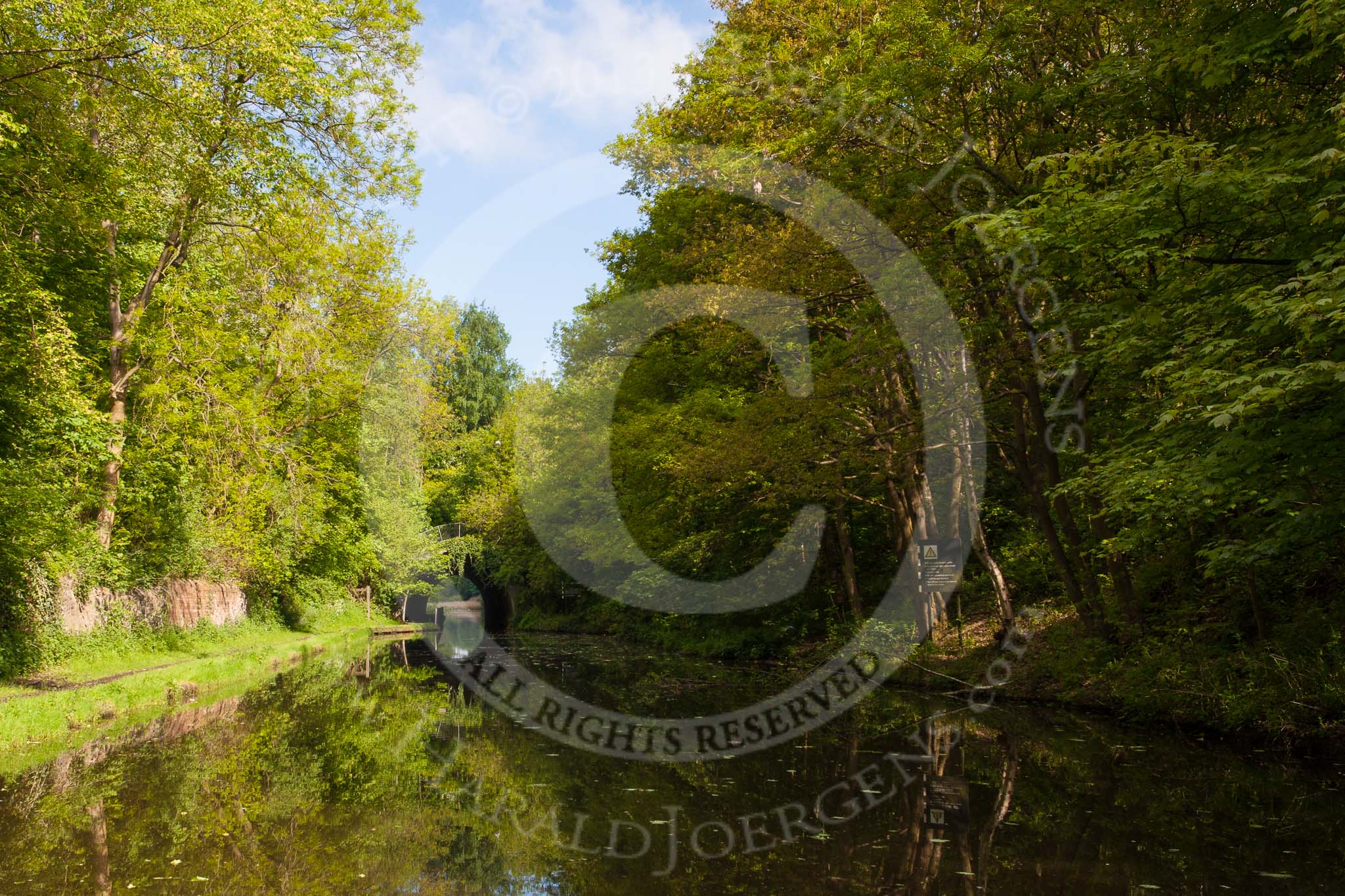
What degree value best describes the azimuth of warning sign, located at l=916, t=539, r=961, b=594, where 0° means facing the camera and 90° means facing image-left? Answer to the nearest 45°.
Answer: approximately 0°

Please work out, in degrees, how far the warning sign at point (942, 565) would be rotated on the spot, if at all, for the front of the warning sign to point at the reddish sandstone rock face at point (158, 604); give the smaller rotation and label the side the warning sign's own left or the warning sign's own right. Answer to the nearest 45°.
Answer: approximately 90° to the warning sign's own right
